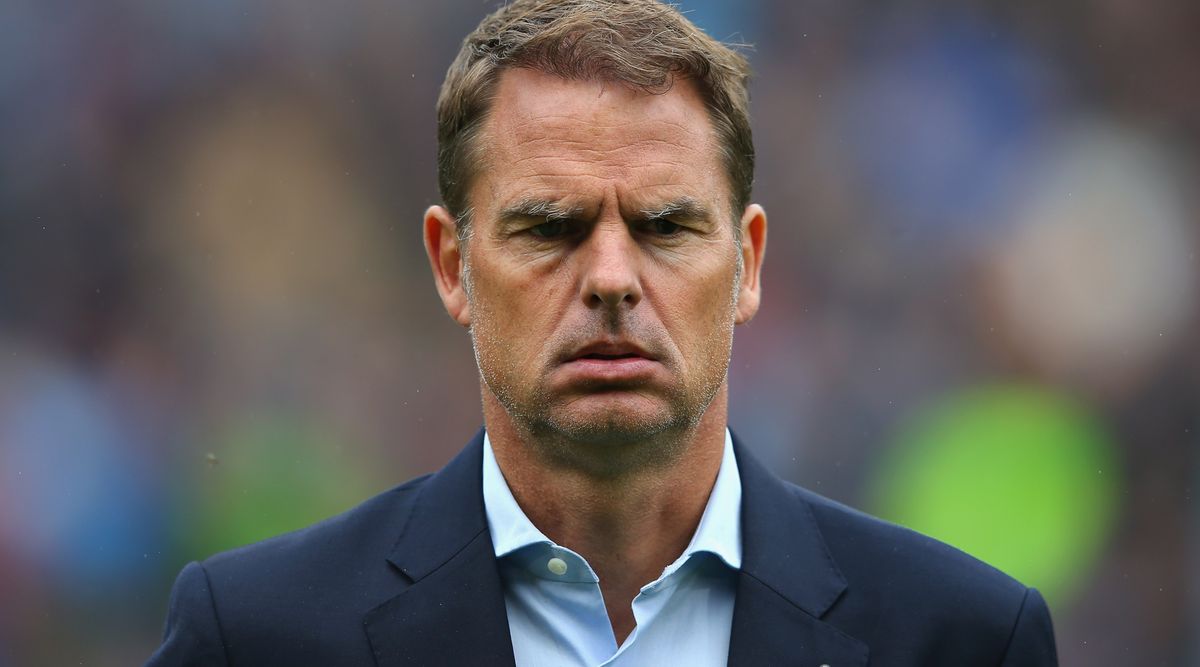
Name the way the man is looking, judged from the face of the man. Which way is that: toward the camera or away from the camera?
toward the camera

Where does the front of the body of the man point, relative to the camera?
toward the camera
